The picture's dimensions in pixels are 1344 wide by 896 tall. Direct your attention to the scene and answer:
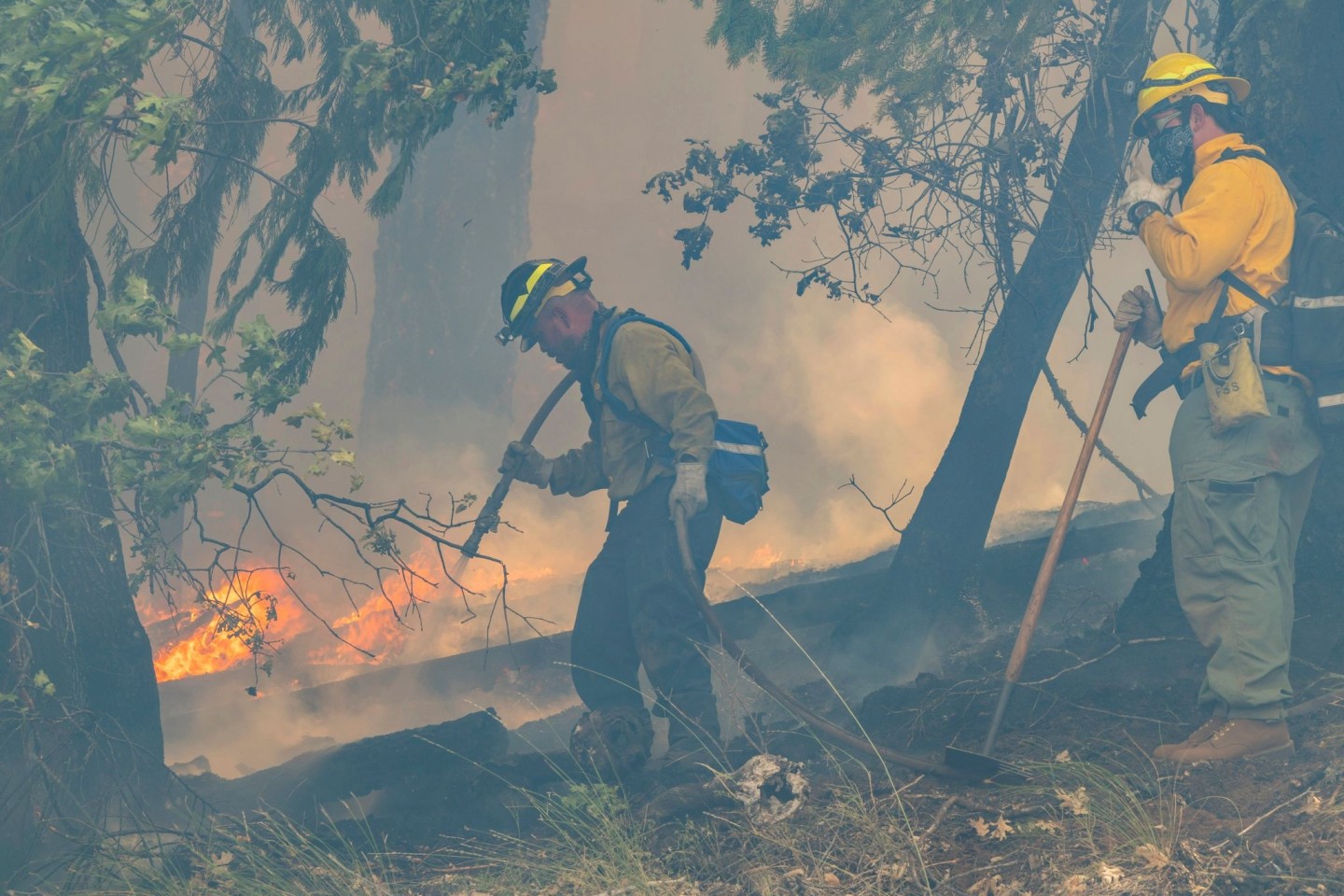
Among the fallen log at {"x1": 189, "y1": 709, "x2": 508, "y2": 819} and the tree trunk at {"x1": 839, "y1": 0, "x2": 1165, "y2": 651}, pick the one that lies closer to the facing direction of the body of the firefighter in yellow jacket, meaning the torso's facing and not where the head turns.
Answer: the fallen log

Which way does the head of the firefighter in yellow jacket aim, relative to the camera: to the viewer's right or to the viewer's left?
to the viewer's left

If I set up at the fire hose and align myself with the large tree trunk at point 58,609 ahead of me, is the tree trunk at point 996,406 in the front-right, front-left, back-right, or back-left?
back-right

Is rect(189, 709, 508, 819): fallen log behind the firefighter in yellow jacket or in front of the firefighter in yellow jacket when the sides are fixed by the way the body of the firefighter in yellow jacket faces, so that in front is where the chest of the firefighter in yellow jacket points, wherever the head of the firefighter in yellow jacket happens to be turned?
in front

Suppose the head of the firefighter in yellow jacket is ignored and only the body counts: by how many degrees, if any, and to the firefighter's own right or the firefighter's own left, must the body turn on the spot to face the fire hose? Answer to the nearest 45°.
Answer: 0° — they already face it

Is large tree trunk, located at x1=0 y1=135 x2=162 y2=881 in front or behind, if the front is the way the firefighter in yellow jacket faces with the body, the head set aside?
in front

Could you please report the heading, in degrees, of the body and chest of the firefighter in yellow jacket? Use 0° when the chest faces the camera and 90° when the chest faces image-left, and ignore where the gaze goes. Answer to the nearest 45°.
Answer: approximately 90°

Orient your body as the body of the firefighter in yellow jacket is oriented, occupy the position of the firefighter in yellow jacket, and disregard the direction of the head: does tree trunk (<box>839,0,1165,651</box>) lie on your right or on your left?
on your right

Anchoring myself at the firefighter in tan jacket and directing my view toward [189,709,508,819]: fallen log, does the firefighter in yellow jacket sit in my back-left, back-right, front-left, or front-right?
back-left

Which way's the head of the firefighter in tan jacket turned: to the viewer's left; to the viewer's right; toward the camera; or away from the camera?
to the viewer's left
